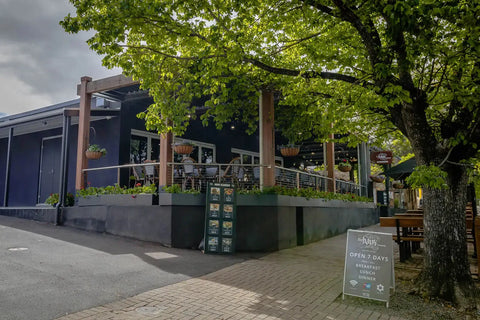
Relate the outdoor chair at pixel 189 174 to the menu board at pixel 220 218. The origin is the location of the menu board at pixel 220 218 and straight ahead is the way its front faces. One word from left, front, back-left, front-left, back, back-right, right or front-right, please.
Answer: back-right

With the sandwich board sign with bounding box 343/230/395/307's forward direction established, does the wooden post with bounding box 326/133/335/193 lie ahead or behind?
behind

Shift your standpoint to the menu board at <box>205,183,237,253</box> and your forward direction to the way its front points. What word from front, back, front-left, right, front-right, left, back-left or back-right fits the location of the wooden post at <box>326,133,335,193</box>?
back-left

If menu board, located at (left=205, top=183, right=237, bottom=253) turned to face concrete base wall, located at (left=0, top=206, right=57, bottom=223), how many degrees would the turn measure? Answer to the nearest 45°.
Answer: approximately 135° to its right

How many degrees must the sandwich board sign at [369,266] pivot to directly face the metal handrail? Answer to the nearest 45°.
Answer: approximately 135° to its right

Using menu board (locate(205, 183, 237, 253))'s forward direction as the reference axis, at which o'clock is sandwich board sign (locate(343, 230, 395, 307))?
sandwich board sign (locate(343, 230, 395, 307)) is roughly at 11 o'clock from menu board (locate(205, 183, 237, 253)).

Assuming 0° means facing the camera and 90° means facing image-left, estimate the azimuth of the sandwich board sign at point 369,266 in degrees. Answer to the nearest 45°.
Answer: approximately 0°

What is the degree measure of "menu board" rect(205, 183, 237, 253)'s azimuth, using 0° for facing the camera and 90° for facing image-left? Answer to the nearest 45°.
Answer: approximately 0°

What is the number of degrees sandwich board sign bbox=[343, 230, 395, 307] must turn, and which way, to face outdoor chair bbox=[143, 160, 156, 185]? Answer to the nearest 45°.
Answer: approximately 135° to its right
